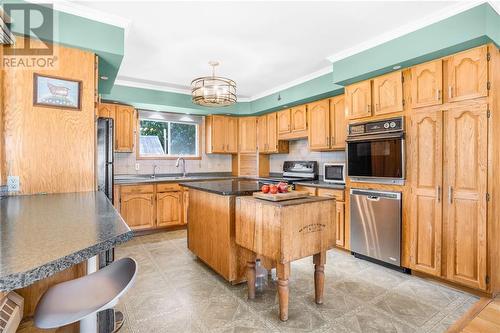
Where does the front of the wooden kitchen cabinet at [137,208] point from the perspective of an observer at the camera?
facing the viewer

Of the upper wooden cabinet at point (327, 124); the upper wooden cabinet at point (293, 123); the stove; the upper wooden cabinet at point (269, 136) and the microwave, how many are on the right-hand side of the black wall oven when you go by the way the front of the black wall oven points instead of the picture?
5

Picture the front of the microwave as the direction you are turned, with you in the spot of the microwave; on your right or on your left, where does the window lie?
on your right

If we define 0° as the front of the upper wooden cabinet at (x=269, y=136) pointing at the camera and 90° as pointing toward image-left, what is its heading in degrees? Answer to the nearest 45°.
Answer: approximately 45°

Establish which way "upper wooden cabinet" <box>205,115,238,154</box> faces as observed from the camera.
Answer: facing the viewer and to the right of the viewer

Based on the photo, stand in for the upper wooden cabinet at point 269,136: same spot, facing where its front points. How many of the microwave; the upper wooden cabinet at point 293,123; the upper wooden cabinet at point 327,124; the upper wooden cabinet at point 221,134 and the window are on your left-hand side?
3

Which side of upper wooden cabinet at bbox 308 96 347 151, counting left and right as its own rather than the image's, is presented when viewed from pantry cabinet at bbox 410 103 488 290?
left

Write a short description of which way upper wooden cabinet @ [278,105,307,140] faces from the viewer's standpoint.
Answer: facing the viewer and to the left of the viewer

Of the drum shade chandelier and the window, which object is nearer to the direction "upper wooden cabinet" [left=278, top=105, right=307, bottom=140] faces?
the drum shade chandelier

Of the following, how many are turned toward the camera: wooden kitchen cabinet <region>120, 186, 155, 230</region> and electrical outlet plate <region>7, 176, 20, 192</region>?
2

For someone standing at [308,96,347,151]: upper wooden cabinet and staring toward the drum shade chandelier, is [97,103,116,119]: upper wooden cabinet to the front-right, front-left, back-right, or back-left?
front-right

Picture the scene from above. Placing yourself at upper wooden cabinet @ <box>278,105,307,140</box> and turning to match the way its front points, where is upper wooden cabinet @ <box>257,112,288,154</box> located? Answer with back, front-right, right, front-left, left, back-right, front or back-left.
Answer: right

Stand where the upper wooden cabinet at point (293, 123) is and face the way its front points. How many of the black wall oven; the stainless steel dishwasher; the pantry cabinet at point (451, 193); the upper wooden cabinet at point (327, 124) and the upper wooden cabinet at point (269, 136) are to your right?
1

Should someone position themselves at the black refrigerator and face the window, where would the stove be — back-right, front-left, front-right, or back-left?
front-right

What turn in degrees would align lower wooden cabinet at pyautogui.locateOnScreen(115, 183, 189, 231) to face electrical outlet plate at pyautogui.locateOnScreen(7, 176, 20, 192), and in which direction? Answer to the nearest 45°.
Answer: approximately 45° to its right
